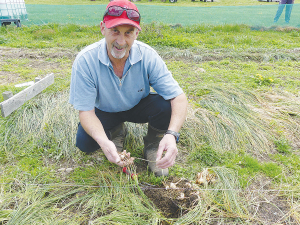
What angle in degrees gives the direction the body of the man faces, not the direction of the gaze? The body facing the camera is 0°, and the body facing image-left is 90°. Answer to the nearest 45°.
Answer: approximately 0°

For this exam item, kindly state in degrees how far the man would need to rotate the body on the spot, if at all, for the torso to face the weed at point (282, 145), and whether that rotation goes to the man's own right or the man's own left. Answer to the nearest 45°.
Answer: approximately 90° to the man's own left

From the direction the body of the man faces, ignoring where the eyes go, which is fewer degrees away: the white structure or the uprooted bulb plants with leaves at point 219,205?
the uprooted bulb plants with leaves

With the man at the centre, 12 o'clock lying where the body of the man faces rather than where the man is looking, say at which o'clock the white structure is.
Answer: The white structure is roughly at 5 o'clock from the man.

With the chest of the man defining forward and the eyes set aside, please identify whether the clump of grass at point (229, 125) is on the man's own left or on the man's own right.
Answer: on the man's own left

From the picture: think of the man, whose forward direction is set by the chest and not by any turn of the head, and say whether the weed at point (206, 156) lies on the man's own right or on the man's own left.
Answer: on the man's own left

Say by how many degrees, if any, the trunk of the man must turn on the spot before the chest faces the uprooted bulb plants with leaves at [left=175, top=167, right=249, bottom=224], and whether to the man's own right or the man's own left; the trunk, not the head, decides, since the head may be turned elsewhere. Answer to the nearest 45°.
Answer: approximately 45° to the man's own left
